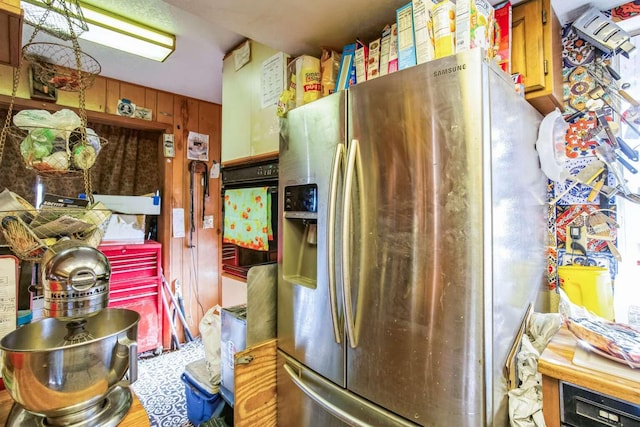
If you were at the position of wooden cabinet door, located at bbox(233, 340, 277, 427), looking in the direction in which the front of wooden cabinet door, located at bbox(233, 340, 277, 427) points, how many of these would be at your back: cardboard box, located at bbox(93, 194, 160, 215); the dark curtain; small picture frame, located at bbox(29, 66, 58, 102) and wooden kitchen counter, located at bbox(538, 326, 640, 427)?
3

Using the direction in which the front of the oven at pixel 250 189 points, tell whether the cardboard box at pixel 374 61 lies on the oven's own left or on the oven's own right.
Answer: on the oven's own left

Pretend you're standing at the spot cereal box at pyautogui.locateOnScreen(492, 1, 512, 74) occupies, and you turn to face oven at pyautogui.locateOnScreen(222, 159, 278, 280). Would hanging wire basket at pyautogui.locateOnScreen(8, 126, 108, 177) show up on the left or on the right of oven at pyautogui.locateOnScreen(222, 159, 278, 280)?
left

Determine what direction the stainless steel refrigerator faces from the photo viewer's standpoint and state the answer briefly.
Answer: facing the viewer and to the left of the viewer

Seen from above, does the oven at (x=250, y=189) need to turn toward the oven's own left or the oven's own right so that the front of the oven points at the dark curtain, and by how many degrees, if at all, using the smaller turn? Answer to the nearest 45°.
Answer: approximately 90° to the oven's own right

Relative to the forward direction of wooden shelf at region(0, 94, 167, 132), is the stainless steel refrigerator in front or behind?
in front

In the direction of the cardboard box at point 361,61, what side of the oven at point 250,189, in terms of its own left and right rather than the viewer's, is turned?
left

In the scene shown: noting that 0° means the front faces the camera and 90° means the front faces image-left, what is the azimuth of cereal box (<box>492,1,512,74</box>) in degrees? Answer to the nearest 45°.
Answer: approximately 45°
